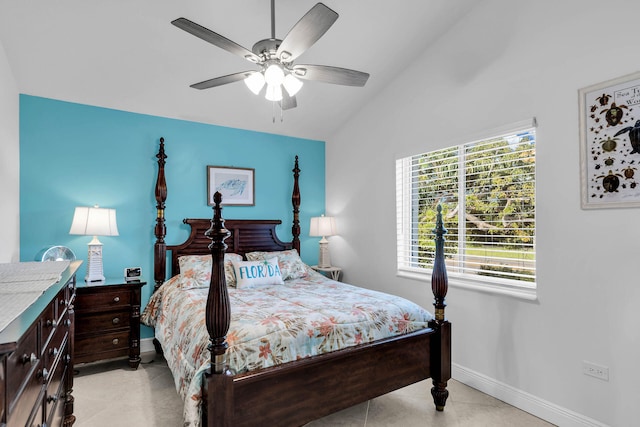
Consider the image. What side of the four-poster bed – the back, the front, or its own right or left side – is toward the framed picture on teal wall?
back

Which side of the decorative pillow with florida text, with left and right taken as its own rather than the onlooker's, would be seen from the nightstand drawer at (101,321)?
right

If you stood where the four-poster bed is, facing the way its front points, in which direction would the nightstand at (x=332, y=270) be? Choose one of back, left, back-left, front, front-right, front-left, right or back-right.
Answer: back-left

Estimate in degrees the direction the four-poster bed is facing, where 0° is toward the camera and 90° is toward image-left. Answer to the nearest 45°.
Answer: approximately 315°

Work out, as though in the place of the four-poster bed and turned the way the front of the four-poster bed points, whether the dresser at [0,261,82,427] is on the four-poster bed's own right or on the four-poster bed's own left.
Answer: on the four-poster bed's own right

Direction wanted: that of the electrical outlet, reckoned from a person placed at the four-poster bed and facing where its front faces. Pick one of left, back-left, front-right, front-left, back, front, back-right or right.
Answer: front-left

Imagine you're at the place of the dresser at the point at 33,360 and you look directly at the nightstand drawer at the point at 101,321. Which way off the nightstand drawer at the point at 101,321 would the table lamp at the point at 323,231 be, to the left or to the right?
right
